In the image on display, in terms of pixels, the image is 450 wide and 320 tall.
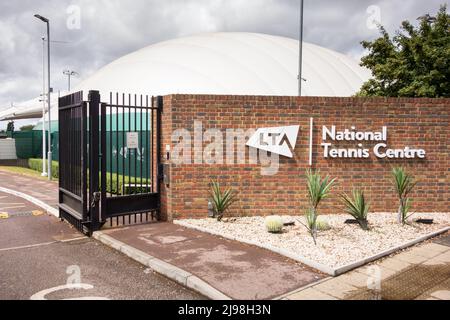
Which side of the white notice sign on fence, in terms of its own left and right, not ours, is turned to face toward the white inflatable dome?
back

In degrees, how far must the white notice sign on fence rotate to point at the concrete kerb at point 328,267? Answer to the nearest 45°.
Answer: approximately 45° to its left

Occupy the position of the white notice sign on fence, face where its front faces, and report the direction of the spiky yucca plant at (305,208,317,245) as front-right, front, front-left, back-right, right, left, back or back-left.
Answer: front-left

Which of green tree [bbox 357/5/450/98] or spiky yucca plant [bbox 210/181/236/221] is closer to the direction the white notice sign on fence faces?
the spiky yucca plant

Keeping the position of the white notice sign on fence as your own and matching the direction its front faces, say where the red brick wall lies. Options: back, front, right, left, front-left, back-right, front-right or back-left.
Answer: left

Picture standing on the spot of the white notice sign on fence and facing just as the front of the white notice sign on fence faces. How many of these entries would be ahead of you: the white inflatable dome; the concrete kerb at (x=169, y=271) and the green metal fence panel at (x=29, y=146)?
1

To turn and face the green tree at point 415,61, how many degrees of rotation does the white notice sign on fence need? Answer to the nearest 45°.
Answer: approximately 135° to its left

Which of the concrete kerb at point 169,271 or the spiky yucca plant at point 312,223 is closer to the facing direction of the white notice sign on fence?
the concrete kerb

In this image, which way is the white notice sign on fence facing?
toward the camera

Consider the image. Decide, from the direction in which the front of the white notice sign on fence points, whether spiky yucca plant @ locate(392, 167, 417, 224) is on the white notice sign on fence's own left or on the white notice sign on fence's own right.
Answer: on the white notice sign on fence's own left

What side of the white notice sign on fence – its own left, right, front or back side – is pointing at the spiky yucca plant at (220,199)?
left
